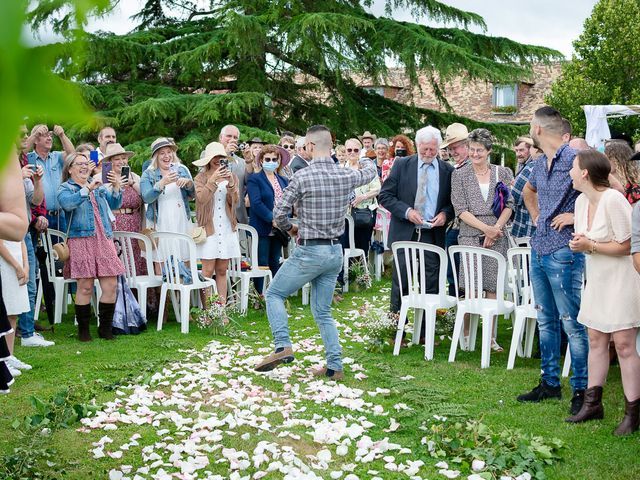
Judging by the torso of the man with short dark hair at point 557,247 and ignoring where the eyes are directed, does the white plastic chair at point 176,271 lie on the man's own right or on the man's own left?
on the man's own right

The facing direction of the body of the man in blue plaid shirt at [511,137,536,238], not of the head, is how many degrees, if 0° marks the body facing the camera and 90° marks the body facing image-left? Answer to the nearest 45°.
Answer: approximately 45°

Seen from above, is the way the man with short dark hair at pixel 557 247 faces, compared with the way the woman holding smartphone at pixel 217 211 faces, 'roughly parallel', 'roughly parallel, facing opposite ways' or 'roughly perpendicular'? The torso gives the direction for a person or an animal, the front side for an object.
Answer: roughly perpendicular

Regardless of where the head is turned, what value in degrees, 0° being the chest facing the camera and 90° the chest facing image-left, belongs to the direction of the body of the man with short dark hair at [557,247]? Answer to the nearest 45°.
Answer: approximately 45°

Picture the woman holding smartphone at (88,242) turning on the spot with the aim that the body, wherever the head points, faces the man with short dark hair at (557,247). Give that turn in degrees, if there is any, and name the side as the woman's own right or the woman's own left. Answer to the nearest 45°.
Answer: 0° — they already face them

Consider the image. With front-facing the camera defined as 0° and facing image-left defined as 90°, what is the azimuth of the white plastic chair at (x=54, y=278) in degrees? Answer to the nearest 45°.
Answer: approximately 315°

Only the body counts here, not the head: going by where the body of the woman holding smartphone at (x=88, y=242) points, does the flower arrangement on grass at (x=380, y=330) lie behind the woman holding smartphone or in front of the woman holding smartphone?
in front

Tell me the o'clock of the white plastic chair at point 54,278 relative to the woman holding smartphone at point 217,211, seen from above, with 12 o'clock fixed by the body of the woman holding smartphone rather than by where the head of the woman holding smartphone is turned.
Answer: The white plastic chair is roughly at 3 o'clock from the woman holding smartphone.

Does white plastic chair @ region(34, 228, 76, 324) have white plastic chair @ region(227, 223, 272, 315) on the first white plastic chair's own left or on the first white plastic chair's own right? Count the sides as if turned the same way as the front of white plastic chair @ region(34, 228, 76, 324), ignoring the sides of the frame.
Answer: on the first white plastic chair's own left

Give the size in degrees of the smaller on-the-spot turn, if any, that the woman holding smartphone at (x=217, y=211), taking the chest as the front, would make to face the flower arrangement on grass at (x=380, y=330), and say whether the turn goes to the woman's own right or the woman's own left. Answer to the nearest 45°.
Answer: approximately 45° to the woman's own left

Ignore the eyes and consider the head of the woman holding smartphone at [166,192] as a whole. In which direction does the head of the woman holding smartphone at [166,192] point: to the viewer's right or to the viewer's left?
to the viewer's right
